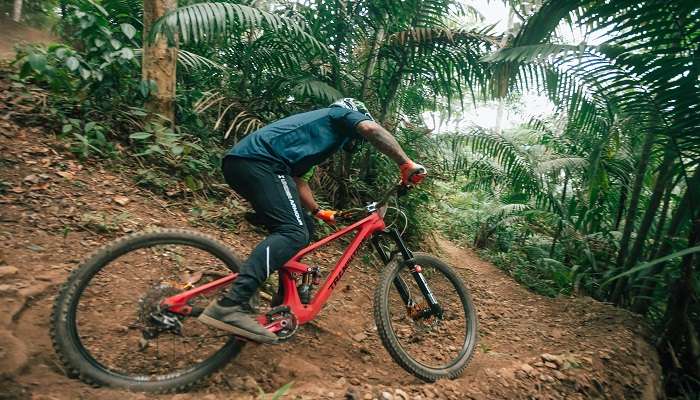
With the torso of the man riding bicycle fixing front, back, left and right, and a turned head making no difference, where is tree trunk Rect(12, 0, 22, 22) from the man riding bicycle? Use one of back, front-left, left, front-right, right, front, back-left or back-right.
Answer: back-left

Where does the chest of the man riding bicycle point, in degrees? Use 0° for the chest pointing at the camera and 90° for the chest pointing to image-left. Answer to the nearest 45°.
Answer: approximately 270°

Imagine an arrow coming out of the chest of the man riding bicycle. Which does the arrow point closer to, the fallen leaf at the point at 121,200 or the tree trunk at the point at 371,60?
the tree trunk

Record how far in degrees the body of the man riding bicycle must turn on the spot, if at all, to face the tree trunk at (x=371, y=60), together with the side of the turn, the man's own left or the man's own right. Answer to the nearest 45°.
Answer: approximately 90° to the man's own left

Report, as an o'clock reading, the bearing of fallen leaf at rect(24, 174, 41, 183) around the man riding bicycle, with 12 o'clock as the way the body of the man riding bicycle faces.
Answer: The fallen leaf is roughly at 7 o'clock from the man riding bicycle.

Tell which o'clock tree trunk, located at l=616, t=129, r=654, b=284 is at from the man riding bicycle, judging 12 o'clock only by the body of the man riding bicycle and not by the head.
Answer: The tree trunk is roughly at 11 o'clock from the man riding bicycle.

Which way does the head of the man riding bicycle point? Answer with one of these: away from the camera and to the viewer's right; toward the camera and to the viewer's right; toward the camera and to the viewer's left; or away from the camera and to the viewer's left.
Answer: away from the camera and to the viewer's right
